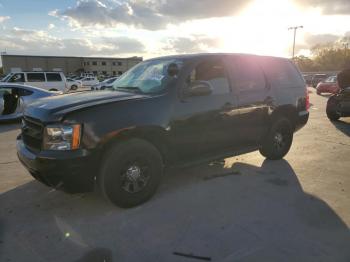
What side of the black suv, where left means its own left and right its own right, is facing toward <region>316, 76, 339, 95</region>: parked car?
back

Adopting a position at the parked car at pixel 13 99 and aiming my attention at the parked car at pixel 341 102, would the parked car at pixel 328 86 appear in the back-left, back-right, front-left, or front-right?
front-left

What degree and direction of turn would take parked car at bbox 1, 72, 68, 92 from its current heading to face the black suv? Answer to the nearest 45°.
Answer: approximately 90° to its left

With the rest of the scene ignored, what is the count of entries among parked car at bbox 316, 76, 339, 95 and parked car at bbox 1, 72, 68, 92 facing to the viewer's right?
0

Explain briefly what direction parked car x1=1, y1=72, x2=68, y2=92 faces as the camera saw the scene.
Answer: facing to the left of the viewer

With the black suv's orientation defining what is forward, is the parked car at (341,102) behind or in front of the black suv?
behind

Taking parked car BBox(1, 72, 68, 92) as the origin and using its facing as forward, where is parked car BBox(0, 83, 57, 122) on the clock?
parked car BBox(0, 83, 57, 122) is roughly at 9 o'clock from parked car BBox(1, 72, 68, 92).

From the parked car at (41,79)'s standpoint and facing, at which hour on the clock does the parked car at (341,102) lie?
the parked car at (341,102) is roughly at 8 o'clock from the parked car at (41,79).

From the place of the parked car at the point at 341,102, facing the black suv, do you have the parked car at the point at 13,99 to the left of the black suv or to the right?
right

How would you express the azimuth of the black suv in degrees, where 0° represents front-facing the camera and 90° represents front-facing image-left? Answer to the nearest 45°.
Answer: approximately 45°

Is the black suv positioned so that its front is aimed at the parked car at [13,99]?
no

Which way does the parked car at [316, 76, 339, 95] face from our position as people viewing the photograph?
facing the viewer and to the left of the viewer
